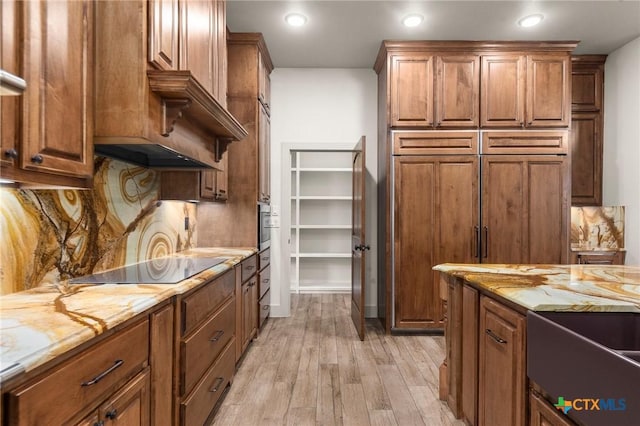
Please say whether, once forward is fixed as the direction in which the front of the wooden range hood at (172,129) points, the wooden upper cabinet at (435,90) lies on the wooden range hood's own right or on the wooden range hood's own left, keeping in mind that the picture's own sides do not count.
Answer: on the wooden range hood's own left

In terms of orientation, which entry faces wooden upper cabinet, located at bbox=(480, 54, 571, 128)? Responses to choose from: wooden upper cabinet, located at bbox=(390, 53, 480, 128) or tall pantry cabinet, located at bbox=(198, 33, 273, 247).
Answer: the tall pantry cabinet

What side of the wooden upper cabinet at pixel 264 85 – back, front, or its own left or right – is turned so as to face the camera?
right

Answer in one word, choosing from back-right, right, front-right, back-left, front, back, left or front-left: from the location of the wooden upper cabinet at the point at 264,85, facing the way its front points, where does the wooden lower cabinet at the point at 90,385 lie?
right

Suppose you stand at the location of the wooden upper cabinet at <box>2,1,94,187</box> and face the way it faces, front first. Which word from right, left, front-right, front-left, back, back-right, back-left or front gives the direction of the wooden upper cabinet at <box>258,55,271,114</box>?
left

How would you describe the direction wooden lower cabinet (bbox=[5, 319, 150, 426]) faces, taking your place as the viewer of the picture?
facing the viewer and to the right of the viewer

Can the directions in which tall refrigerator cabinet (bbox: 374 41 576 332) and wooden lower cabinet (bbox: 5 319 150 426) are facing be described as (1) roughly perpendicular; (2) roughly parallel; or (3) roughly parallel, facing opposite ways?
roughly perpendicular

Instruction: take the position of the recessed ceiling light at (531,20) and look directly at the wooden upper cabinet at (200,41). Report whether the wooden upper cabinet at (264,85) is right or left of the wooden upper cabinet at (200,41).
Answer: right

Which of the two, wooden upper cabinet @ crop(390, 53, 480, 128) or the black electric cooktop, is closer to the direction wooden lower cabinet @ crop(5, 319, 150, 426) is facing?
the wooden upper cabinet

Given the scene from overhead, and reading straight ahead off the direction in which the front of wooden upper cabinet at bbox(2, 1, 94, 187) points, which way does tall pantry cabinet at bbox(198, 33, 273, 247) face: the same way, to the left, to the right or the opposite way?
the same way

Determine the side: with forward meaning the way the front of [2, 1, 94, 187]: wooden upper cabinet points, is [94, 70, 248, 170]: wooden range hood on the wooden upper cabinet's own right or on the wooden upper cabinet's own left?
on the wooden upper cabinet's own left

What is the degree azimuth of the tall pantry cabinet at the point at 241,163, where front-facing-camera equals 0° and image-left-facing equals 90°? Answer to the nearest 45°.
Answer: approximately 270°

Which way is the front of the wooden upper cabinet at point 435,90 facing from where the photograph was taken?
facing the viewer

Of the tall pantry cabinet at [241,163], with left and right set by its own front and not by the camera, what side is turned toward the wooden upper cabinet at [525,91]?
front

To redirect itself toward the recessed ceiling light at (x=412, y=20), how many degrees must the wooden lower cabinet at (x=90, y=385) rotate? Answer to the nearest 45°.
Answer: approximately 90° to its left

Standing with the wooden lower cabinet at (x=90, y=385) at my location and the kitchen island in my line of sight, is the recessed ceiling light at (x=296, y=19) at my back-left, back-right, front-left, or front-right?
front-left

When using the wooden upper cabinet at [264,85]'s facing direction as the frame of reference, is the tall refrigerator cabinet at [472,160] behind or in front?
in front

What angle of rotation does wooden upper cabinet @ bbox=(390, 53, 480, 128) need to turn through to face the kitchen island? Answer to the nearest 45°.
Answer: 0° — it already faces it

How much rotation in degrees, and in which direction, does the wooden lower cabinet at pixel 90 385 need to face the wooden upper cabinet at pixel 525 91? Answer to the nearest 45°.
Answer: approximately 45° to its left
